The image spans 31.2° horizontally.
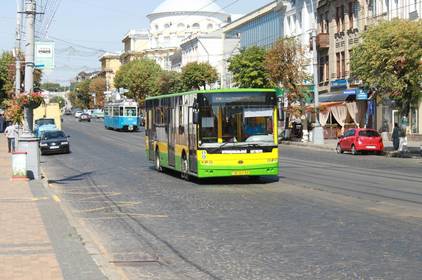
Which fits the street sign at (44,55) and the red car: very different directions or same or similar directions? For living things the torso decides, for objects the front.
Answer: very different directions

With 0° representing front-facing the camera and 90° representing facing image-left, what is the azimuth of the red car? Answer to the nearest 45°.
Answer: approximately 135°

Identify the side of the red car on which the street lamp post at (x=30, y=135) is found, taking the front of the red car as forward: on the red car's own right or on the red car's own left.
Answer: on the red car's own left

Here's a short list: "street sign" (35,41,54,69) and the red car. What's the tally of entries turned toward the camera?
1

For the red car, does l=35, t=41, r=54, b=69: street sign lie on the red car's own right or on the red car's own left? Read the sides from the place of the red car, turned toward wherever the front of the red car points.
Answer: on the red car's own left

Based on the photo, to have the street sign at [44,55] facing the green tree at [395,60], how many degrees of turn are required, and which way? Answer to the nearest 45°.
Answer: approximately 135° to its left

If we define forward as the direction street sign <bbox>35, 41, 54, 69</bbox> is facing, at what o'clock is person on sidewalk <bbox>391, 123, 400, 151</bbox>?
The person on sidewalk is roughly at 8 o'clock from the street sign.
